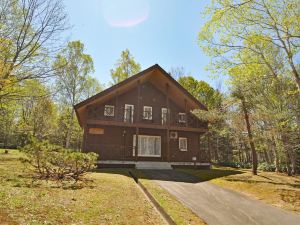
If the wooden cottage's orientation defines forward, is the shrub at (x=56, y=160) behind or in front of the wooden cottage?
in front

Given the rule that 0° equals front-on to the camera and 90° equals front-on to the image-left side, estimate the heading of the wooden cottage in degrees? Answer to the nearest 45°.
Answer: approximately 0°
